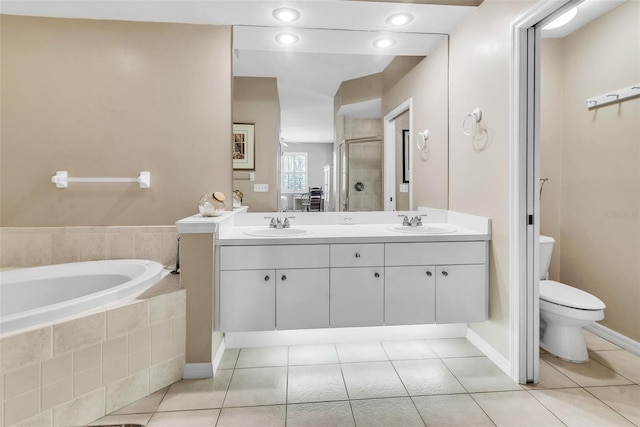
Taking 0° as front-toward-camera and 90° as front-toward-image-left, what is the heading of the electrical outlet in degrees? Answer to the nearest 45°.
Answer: approximately 0°

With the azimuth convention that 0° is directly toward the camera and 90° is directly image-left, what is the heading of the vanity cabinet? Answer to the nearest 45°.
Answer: approximately 0°

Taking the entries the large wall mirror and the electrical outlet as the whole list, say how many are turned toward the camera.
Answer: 2

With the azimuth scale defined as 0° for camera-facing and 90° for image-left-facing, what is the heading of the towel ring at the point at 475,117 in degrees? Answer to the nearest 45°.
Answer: approximately 45°

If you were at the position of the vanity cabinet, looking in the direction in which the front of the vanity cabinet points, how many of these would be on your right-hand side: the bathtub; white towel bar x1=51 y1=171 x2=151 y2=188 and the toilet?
2
